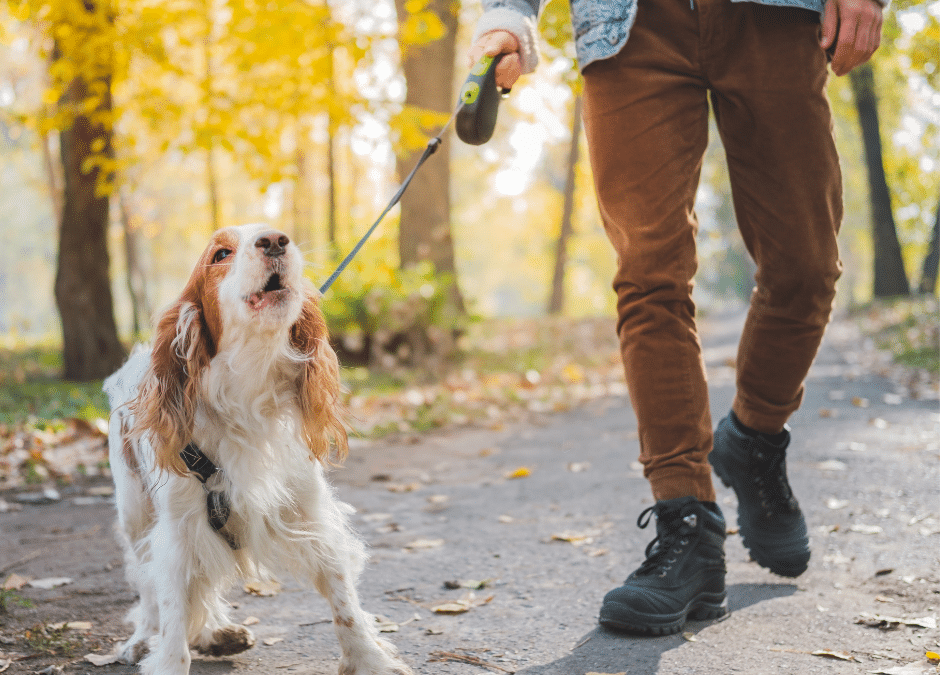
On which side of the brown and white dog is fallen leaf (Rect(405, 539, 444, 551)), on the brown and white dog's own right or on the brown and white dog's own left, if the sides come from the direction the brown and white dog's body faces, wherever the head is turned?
on the brown and white dog's own left

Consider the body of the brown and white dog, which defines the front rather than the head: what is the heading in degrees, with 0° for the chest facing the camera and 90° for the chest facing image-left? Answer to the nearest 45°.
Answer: approximately 315°

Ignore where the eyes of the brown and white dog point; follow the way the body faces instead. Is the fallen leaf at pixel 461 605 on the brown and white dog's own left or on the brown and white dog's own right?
on the brown and white dog's own left

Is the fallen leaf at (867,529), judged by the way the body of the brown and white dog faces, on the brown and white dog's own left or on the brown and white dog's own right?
on the brown and white dog's own left

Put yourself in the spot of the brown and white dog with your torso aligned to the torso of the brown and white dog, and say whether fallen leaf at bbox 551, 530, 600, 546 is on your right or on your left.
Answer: on your left

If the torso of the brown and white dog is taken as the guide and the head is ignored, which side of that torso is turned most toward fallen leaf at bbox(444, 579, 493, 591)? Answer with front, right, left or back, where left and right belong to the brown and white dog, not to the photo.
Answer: left

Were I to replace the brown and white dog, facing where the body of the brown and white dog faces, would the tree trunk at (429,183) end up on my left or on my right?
on my left
